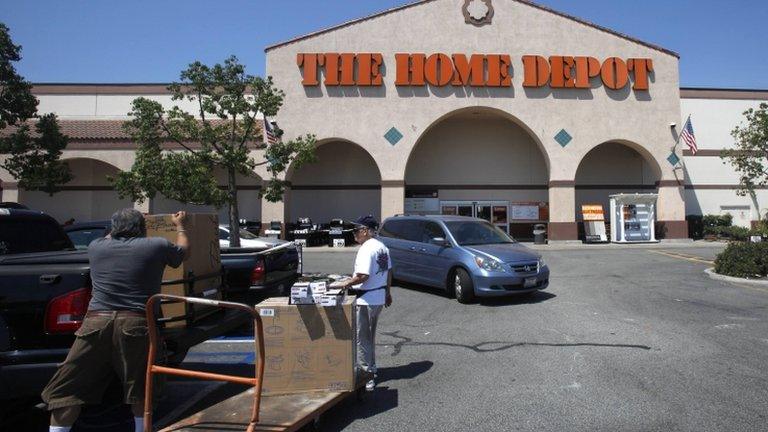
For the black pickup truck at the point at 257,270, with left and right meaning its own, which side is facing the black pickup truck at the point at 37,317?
left

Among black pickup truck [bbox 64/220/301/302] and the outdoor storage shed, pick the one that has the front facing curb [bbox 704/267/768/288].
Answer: the outdoor storage shed

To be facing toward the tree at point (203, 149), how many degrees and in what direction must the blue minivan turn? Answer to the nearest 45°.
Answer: approximately 135° to its right

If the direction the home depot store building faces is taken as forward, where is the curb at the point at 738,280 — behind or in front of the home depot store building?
in front

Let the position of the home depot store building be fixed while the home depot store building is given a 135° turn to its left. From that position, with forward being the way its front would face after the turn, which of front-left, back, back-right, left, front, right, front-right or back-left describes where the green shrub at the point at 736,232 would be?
front-right

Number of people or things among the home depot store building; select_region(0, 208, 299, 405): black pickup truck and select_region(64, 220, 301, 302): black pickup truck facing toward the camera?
1

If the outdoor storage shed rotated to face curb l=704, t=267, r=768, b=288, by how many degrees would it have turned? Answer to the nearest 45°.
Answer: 0° — it already faces it

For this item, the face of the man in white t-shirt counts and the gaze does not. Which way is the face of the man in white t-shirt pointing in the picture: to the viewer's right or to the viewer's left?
to the viewer's left

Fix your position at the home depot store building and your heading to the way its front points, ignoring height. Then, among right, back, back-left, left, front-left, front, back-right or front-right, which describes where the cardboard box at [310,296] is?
front

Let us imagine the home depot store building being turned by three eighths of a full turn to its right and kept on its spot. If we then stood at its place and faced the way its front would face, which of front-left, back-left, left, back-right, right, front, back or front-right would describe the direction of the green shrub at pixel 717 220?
back-right

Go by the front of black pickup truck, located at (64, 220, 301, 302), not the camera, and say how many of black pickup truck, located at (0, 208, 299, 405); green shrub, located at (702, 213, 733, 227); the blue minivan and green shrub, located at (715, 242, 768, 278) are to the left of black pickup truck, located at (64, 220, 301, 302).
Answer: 1

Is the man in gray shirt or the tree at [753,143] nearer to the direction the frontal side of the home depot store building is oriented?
the man in gray shirt

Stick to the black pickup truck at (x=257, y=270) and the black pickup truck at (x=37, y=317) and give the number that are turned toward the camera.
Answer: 0

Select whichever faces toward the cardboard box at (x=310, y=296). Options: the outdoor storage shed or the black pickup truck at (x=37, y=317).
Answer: the outdoor storage shed

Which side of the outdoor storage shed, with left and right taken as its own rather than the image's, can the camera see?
front
